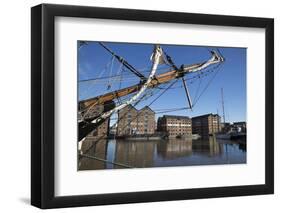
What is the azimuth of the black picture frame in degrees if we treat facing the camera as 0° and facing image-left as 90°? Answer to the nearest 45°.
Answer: approximately 315°
